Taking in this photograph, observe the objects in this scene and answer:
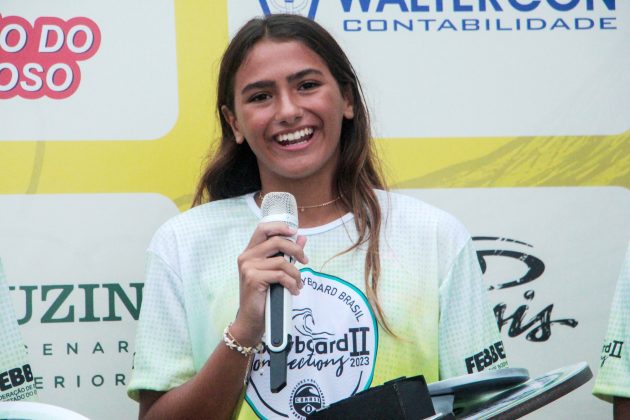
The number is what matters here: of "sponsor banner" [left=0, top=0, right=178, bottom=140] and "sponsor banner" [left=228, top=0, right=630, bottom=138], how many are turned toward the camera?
2

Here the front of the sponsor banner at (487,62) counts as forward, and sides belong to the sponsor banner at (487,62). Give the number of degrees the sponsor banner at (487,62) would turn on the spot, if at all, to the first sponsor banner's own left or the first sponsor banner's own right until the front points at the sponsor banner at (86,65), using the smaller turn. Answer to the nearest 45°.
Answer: approximately 90° to the first sponsor banner's own right

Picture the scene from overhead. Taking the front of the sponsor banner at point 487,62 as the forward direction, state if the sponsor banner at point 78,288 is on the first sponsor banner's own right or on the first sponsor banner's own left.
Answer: on the first sponsor banner's own right

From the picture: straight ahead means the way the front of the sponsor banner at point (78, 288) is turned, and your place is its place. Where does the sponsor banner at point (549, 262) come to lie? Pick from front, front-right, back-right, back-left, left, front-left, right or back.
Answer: left

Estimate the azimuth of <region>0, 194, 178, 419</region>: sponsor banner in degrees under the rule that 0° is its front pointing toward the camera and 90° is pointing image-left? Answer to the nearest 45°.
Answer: approximately 0°

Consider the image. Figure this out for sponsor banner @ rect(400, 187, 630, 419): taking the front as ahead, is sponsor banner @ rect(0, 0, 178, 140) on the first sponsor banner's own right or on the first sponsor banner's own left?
on the first sponsor banner's own right

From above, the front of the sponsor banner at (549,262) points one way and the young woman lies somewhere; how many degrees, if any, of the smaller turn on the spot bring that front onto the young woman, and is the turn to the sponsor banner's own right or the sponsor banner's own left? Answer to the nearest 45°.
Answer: approximately 45° to the sponsor banner's own right

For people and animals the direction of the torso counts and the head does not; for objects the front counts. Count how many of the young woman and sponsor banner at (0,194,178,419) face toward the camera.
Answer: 2

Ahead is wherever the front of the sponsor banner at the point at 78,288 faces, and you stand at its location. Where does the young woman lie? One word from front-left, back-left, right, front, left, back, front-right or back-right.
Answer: front-left
